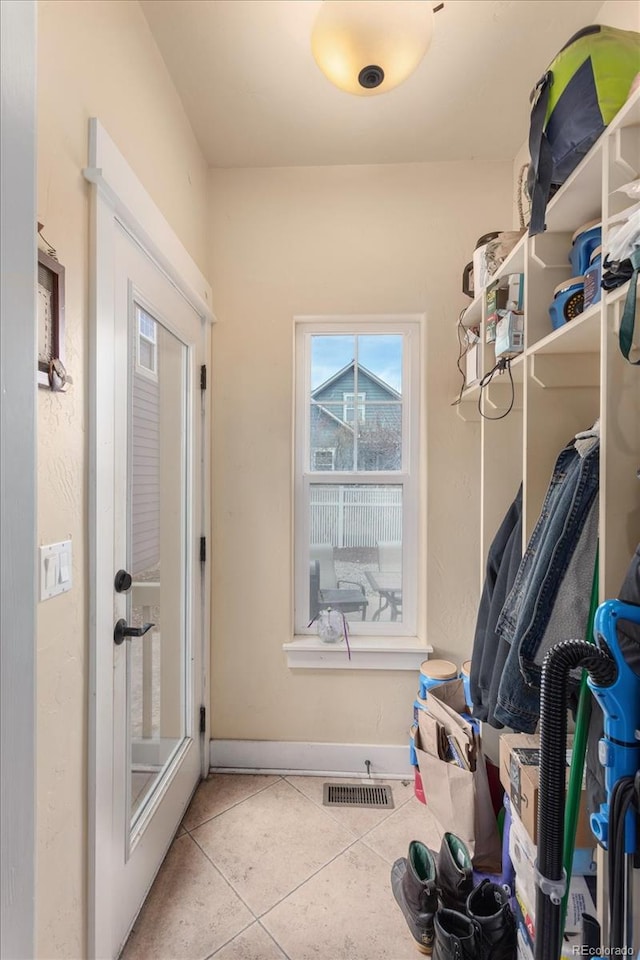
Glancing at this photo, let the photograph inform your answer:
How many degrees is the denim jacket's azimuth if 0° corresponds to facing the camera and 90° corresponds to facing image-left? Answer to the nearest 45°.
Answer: approximately 90°

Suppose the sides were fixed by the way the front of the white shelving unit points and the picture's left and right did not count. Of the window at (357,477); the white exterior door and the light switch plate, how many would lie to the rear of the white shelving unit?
0

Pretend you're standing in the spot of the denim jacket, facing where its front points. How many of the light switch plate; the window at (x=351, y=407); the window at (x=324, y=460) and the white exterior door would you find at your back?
0

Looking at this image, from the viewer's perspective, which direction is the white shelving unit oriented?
to the viewer's left

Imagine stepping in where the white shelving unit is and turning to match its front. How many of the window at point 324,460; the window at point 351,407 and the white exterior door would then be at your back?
0

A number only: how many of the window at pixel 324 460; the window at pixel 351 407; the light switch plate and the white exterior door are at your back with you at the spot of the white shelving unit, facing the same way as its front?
0
